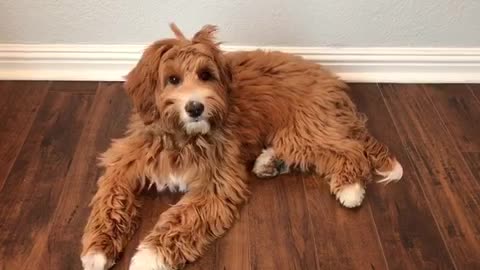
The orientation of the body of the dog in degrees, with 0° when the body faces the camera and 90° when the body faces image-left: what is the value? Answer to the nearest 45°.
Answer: approximately 45°
